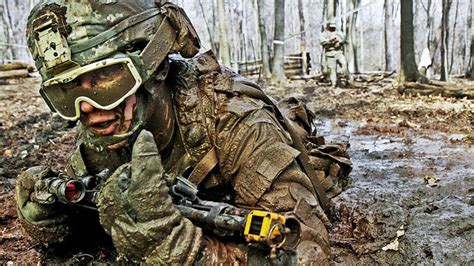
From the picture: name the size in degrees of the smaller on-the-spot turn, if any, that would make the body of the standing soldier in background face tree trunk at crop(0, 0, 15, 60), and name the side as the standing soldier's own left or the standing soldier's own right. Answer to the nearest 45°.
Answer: approximately 135° to the standing soldier's own right

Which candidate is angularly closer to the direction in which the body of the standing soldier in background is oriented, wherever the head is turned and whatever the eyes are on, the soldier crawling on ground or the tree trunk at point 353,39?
the soldier crawling on ground

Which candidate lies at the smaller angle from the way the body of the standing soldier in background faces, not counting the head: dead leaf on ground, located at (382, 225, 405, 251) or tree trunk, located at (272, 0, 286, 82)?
the dead leaf on ground

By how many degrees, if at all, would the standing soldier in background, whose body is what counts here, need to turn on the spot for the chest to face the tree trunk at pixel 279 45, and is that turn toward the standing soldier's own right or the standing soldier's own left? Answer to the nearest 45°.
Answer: approximately 135° to the standing soldier's own right

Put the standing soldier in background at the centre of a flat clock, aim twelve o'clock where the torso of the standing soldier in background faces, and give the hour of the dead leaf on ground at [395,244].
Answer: The dead leaf on ground is roughly at 12 o'clock from the standing soldier in background.

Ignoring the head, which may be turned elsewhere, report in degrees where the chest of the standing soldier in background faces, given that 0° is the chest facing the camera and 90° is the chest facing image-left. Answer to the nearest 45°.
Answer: approximately 0°

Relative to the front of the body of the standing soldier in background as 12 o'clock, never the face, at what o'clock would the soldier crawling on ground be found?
The soldier crawling on ground is roughly at 12 o'clock from the standing soldier in background.
